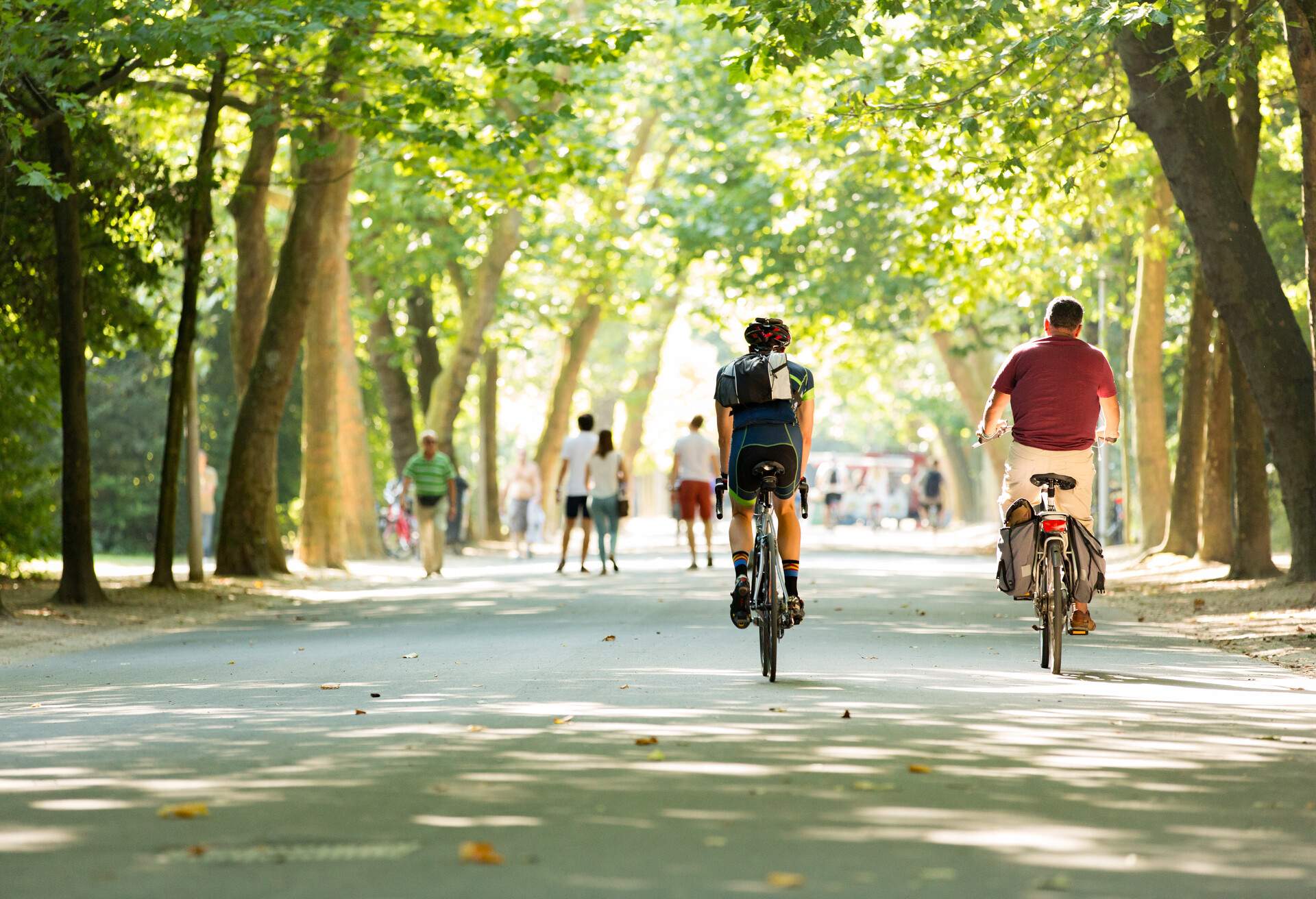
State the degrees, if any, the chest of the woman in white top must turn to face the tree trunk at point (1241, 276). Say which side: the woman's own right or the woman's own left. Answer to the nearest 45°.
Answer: approximately 135° to the woman's own right

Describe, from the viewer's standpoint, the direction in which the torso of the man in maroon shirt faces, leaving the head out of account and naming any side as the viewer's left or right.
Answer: facing away from the viewer

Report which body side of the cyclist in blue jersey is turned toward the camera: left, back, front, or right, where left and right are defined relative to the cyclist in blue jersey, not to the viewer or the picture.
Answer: back

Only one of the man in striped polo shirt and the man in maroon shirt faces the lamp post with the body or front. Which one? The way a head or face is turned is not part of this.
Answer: the man in maroon shirt

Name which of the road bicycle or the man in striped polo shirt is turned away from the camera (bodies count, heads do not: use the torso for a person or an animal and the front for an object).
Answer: the road bicycle

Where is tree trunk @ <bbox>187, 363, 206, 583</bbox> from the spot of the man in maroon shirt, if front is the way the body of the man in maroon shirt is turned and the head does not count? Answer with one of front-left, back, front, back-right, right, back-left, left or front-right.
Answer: front-left

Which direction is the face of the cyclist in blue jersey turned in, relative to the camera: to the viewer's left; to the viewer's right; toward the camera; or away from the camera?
away from the camera

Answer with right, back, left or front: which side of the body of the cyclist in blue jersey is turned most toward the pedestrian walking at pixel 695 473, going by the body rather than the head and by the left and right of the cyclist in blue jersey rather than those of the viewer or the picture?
front

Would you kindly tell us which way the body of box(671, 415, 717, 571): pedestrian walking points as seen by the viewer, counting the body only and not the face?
away from the camera

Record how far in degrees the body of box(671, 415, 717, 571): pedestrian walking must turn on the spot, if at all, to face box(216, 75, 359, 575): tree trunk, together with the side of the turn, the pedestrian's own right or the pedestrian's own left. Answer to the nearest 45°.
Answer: approximately 135° to the pedestrian's own left

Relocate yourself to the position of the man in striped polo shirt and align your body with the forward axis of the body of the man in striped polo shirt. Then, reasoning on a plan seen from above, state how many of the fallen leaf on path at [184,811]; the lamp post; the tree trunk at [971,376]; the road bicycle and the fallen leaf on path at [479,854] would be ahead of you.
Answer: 3

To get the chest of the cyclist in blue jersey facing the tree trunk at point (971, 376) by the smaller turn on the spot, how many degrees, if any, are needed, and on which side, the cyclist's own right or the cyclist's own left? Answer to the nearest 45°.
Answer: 0° — they already face it

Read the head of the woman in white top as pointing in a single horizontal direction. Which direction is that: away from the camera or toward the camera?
away from the camera

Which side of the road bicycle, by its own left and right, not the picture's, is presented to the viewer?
back

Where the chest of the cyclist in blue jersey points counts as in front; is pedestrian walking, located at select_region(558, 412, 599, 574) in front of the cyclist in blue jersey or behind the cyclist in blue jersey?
in front
